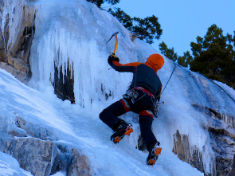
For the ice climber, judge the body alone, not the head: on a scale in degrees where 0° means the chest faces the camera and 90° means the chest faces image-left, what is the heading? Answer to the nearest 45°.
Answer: approximately 180°
